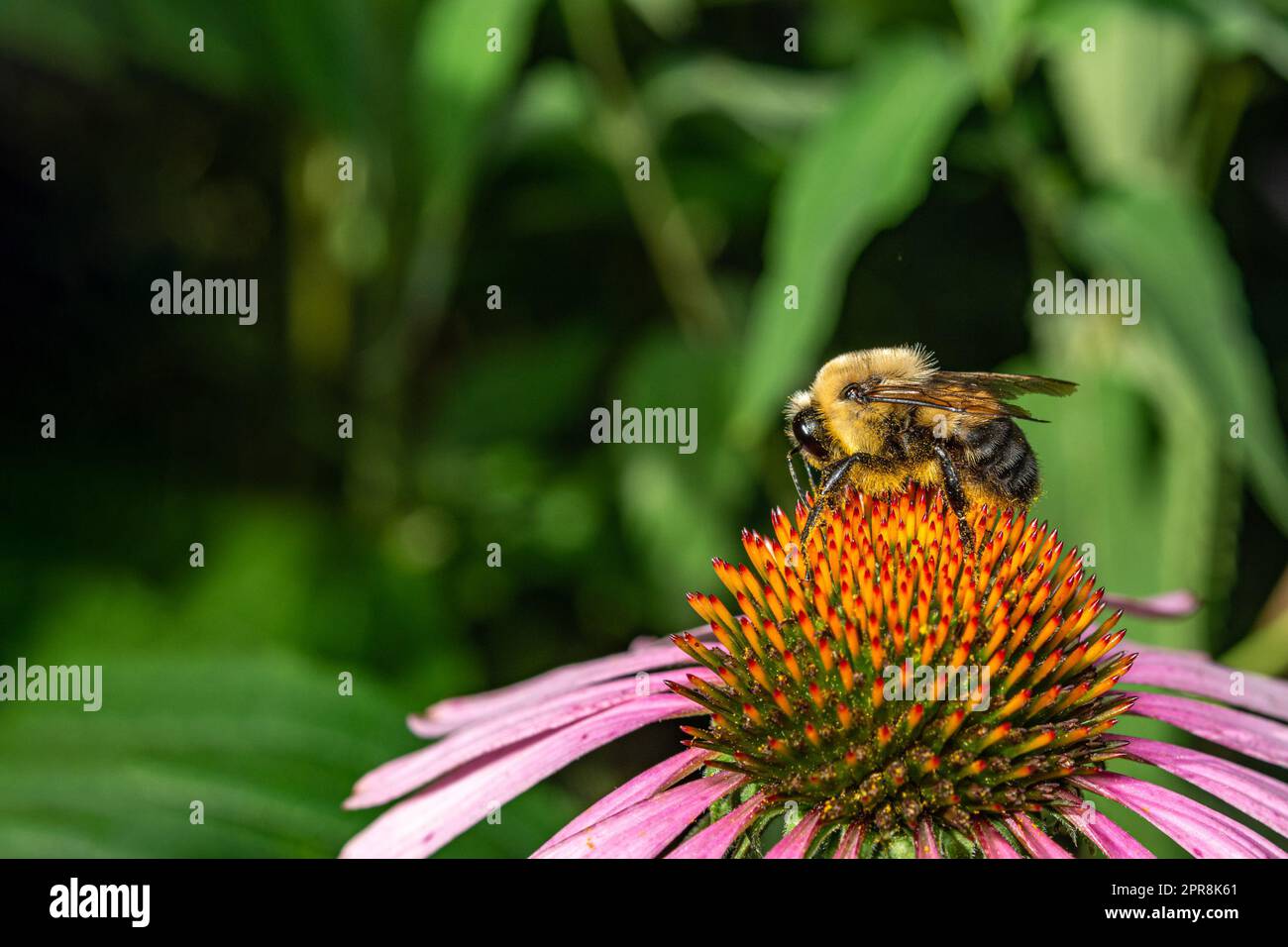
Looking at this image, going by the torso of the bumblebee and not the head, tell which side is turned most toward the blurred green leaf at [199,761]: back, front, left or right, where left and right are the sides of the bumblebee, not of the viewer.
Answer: front

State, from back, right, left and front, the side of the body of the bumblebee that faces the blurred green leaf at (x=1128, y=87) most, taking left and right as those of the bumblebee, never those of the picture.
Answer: right

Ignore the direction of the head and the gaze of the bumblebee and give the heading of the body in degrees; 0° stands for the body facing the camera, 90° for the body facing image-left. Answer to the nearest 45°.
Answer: approximately 90°

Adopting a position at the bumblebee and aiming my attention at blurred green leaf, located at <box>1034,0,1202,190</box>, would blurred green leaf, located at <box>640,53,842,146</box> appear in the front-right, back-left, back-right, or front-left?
front-left

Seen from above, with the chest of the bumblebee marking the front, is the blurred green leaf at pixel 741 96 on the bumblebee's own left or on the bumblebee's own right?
on the bumblebee's own right
